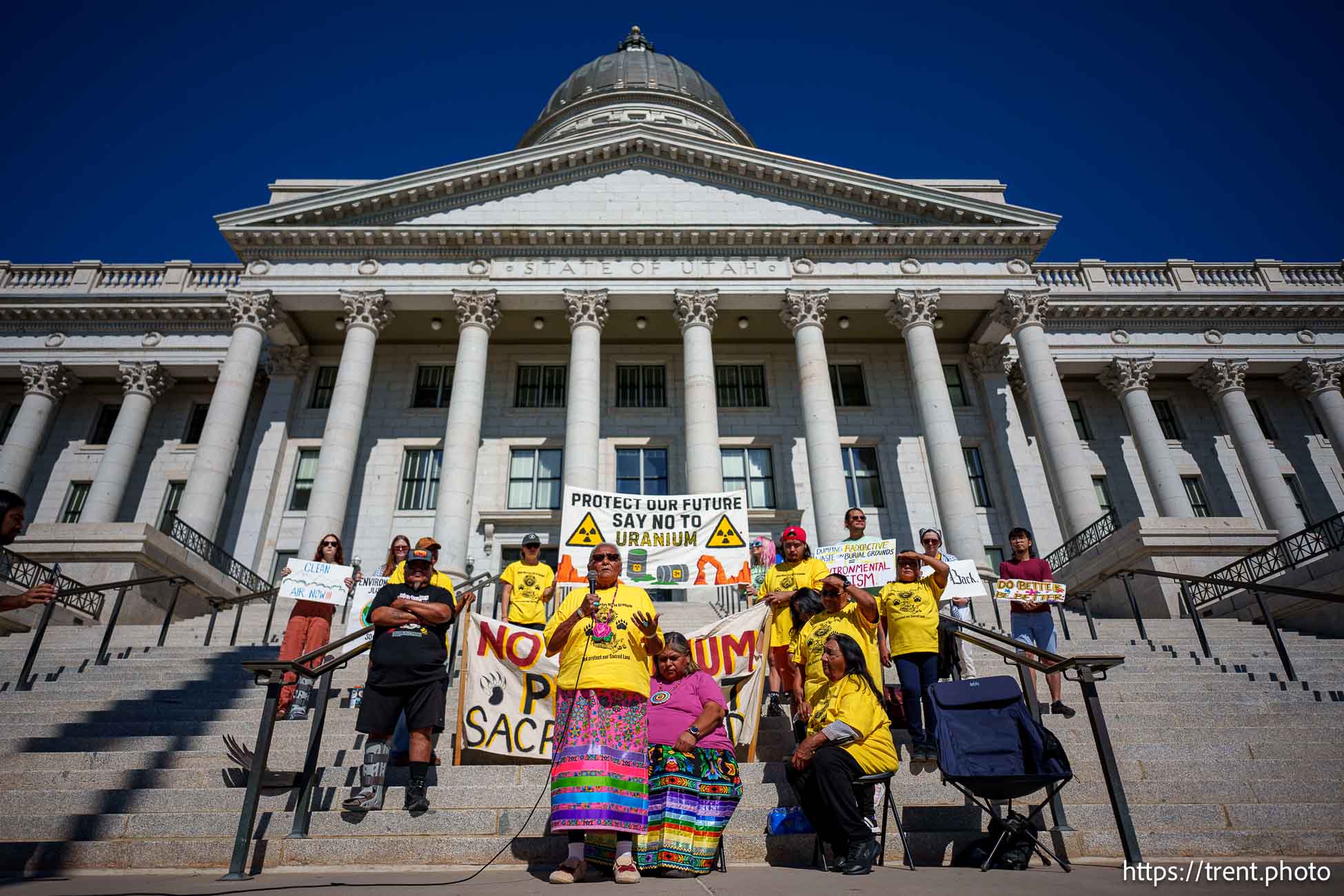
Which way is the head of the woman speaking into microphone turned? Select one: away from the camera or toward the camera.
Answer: toward the camera

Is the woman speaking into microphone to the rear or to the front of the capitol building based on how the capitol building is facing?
to the front

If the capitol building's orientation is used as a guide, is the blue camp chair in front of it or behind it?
in front

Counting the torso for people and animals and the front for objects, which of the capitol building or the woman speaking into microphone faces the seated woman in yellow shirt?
the capitol building

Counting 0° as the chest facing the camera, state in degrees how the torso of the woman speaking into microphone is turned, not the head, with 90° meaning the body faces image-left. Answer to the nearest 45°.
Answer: approximately 0°

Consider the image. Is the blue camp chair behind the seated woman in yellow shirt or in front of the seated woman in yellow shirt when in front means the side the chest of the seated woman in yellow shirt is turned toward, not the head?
behind

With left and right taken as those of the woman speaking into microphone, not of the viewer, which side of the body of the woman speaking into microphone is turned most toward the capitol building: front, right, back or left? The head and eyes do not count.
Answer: back

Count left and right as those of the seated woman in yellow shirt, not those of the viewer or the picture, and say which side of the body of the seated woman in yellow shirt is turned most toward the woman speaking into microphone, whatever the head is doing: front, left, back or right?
front

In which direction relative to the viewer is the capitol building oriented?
toward the camera

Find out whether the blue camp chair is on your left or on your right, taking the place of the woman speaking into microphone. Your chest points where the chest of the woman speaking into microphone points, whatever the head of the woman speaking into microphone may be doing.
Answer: on your left
